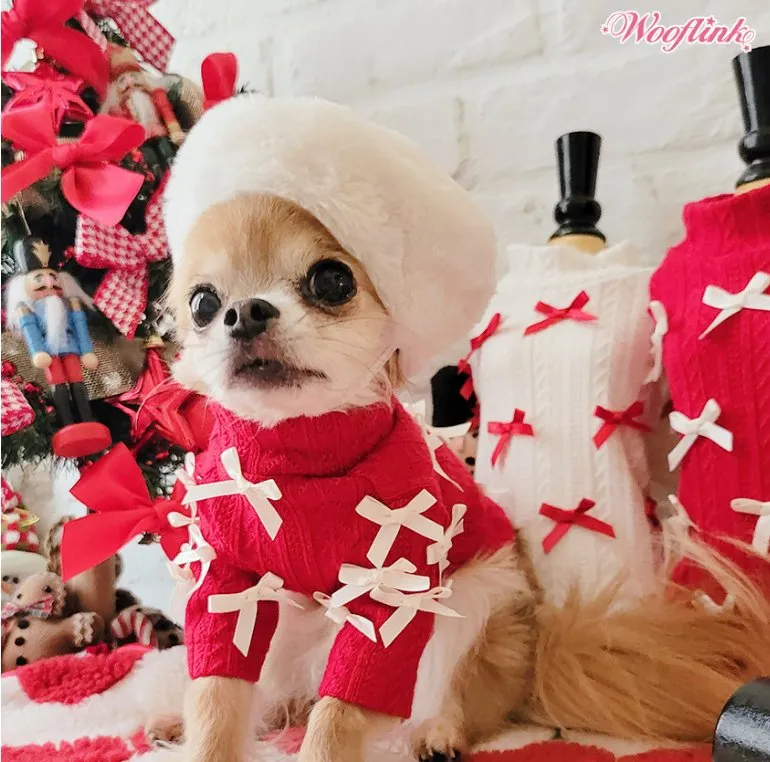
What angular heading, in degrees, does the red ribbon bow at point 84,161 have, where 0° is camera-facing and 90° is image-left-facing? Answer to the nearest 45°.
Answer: approximately 0°

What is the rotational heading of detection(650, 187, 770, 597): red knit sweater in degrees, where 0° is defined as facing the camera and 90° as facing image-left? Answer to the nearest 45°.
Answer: approximately 0°

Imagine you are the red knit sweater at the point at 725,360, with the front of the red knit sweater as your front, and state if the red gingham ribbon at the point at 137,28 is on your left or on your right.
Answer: on your right

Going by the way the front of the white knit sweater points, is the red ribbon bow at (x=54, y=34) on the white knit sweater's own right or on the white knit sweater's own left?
on the white knit sweater's own right

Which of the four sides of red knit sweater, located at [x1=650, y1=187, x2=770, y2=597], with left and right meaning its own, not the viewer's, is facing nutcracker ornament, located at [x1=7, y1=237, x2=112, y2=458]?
right

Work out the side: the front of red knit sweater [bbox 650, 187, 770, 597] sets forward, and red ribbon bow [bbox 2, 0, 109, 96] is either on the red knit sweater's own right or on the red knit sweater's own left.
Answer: on the red knit sweater's own right
